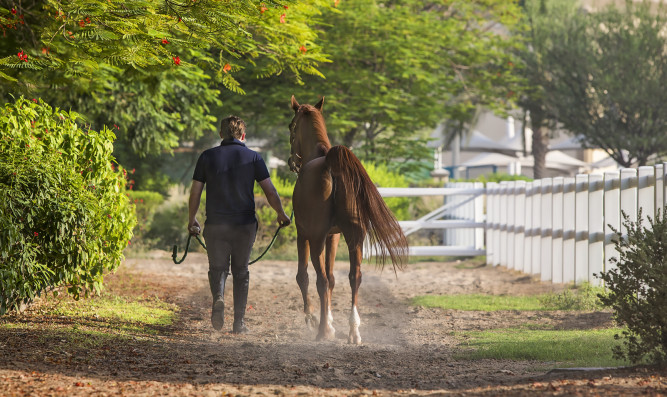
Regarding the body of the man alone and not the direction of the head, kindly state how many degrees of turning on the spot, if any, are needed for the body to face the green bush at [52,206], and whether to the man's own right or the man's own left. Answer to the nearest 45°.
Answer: approximately 90° to the man's own left

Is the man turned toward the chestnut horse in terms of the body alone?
no

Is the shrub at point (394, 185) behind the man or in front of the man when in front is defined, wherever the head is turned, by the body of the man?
in front

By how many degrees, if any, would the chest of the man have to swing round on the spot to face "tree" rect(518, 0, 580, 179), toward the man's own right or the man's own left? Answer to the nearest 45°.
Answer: approximately 45° to the man's own right

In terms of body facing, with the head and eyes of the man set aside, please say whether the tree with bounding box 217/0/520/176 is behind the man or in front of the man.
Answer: in front

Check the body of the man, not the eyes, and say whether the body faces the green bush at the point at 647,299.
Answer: no

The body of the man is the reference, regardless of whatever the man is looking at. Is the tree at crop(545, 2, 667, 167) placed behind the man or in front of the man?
in front

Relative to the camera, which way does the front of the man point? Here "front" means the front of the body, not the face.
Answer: away from the camera

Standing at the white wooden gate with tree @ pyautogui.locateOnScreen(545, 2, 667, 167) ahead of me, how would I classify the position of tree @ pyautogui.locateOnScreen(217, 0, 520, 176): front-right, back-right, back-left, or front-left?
front-left

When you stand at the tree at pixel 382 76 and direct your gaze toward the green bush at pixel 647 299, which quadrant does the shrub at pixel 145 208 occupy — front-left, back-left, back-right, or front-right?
front-right
